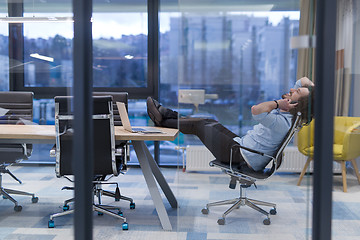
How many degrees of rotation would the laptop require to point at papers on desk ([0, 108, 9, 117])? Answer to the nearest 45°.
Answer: approximately 135° to its right

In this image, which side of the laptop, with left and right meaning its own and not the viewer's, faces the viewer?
right

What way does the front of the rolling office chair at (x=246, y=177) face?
to the viewer's left

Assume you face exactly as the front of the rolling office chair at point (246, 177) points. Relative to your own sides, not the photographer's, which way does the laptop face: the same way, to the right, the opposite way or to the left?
the opposite way

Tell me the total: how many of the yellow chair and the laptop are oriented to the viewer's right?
1

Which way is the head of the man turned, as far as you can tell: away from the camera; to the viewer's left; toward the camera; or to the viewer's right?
to the viewer's left

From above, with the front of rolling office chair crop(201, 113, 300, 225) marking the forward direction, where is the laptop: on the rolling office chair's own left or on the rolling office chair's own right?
on the rolling office chair's own right

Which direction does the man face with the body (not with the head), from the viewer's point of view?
to the viewer's left

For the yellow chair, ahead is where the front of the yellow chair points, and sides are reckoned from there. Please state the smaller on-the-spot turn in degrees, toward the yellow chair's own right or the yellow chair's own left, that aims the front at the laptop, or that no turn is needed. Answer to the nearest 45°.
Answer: approximately 90° to the yellow chair's own right
